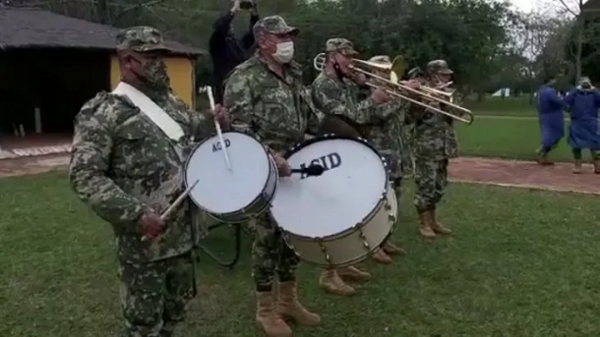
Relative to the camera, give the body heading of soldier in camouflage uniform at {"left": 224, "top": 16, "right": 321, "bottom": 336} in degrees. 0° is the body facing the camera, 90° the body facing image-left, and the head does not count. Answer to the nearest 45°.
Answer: approximately 315°

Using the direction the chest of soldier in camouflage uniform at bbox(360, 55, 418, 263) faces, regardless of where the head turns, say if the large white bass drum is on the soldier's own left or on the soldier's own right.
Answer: on the soldier's own right

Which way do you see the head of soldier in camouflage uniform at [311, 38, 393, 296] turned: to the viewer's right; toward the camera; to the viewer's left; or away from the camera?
to the viewer's right

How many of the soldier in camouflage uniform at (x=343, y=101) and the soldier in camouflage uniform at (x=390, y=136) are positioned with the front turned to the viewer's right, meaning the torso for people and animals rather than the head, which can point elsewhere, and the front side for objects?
2

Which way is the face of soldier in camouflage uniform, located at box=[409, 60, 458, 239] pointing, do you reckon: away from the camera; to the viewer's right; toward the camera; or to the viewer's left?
to the viewer's right

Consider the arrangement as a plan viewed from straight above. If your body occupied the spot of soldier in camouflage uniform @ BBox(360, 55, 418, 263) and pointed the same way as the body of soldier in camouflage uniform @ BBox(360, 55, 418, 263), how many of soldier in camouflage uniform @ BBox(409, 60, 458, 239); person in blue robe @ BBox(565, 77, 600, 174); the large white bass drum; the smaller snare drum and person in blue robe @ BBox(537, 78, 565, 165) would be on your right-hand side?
2

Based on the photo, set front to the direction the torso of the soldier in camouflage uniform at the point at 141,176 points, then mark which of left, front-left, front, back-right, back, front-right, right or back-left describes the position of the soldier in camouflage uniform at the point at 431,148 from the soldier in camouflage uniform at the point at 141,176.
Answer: left

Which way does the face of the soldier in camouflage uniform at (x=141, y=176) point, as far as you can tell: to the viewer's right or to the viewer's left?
to the viewer's right

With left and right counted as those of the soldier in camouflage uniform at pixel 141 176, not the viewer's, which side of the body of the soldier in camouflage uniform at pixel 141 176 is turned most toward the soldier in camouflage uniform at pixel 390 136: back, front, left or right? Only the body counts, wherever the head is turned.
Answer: left

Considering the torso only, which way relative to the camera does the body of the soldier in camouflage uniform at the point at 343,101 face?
to the viewer's right

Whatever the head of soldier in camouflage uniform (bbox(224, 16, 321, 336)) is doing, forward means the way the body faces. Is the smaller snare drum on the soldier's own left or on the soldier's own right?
on the soldier's own right

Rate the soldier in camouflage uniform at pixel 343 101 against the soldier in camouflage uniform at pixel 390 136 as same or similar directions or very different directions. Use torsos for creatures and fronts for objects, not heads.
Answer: same or similar directions

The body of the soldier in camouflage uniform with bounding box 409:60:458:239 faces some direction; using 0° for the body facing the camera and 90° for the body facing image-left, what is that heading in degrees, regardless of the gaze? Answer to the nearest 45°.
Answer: approximately 315°

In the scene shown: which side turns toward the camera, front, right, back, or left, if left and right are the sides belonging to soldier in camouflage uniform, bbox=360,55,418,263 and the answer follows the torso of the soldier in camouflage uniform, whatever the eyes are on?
right

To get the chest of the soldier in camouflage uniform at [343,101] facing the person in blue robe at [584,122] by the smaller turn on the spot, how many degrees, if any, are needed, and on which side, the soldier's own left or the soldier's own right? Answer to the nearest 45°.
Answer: approximately 45° to the soldier's own left

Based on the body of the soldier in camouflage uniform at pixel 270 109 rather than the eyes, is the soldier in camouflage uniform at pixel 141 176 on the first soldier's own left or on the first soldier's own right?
on the first soldier's own right
